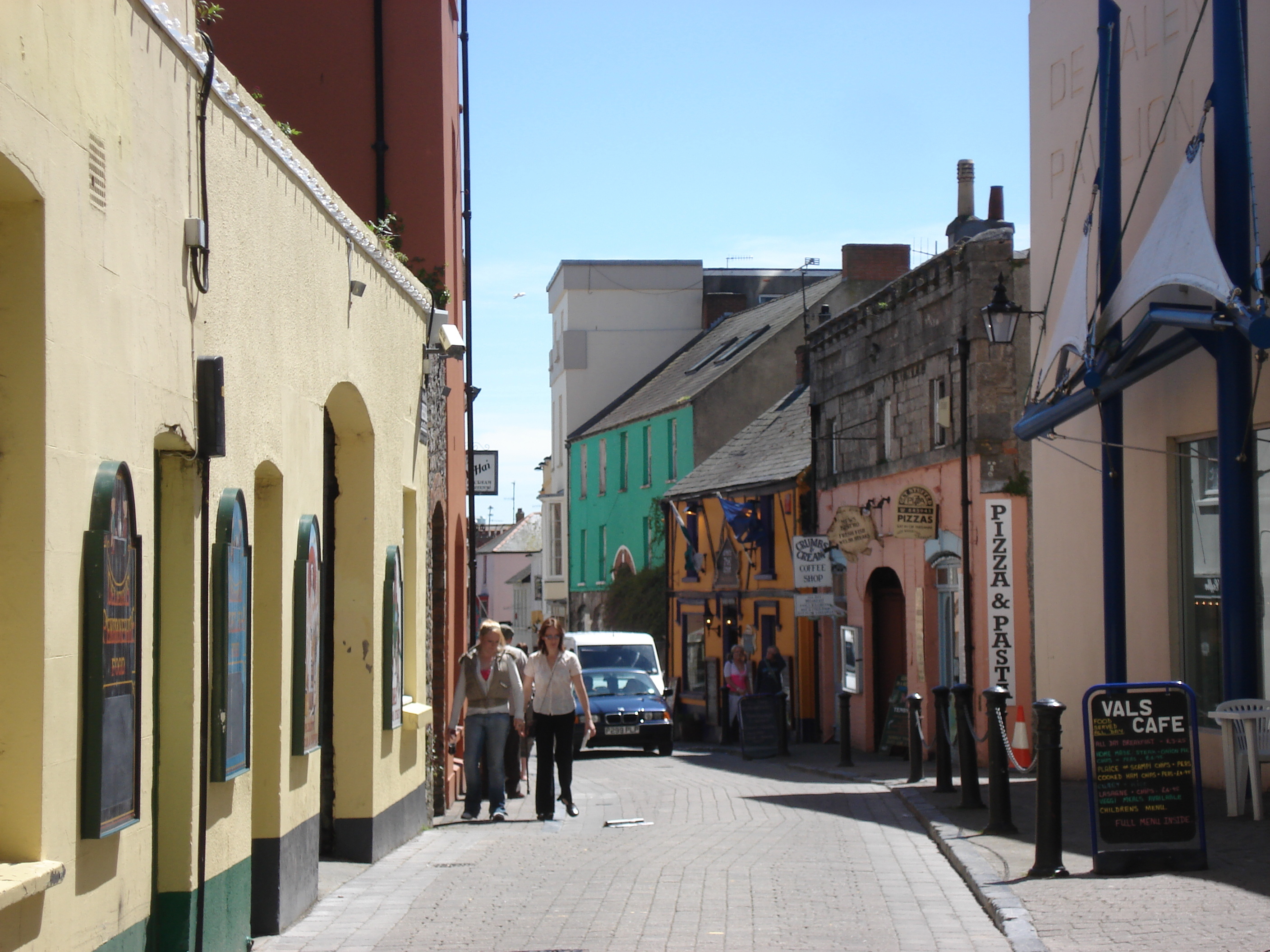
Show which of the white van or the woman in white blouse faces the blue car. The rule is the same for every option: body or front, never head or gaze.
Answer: the white van

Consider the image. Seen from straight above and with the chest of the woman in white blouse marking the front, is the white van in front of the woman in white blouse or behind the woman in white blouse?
behind

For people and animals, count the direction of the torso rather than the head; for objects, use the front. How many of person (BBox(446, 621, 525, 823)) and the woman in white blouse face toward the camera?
2

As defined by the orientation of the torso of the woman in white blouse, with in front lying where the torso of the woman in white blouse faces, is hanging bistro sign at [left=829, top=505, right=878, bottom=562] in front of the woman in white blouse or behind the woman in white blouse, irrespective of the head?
behind

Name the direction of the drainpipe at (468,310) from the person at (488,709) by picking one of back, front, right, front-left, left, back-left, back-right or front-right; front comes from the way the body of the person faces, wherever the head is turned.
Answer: back

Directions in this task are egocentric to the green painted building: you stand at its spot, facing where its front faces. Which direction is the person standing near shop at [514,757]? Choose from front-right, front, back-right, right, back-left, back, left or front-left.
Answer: front-left

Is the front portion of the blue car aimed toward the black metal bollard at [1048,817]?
yes

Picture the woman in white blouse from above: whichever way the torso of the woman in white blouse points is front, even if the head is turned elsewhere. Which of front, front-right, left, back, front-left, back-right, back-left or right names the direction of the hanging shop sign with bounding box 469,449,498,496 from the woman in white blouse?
back

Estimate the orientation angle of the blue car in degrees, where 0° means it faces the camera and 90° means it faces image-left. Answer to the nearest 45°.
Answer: approximately 0°

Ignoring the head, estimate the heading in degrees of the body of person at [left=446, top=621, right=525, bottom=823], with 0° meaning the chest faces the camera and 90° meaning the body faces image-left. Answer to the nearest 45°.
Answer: approximately 0°

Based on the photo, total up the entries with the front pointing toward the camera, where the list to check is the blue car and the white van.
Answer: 2
